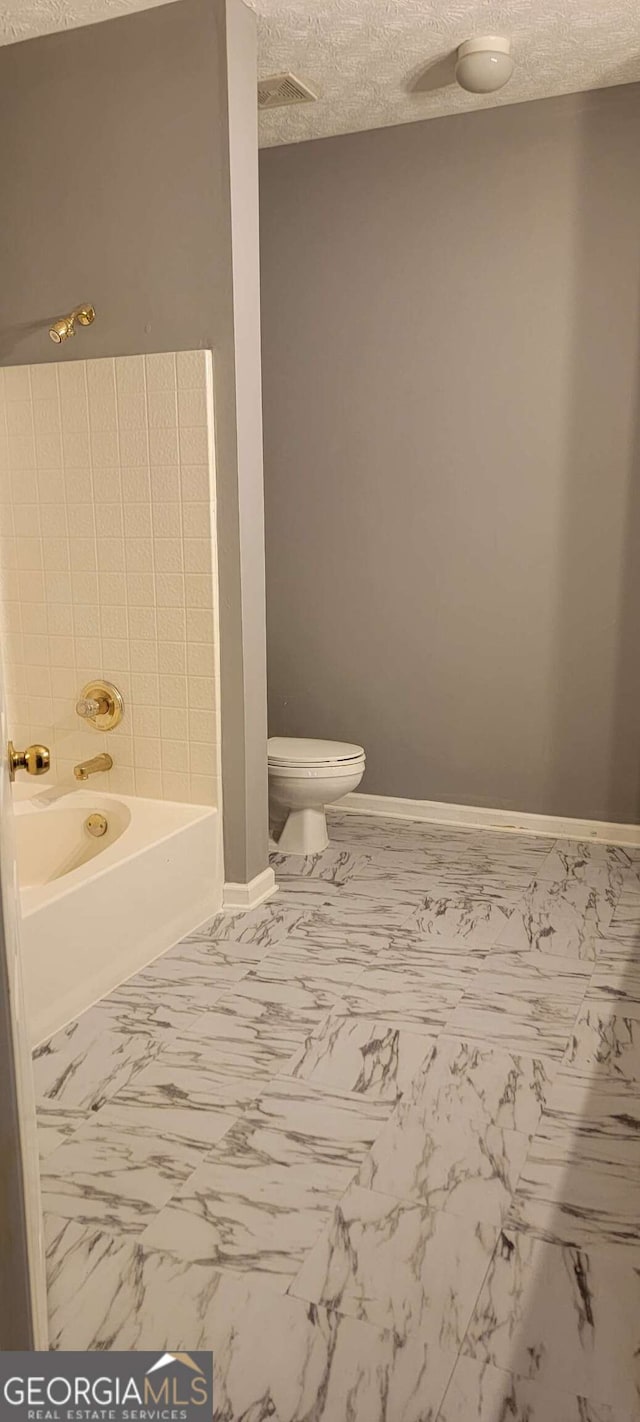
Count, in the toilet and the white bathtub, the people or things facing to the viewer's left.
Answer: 0

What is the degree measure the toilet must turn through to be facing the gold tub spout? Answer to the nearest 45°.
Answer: approximately 90° to its right

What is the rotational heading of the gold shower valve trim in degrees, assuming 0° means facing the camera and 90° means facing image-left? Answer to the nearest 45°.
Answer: approximately 45°

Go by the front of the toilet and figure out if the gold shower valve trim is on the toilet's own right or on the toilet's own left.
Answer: on the toilet's own right

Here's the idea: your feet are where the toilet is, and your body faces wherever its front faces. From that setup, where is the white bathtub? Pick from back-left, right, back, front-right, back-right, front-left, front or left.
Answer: right

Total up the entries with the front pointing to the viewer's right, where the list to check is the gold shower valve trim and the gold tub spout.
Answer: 0

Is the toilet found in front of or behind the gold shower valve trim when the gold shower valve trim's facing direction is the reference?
behind
